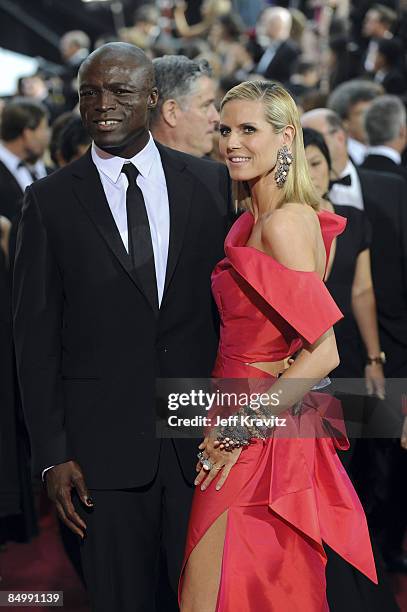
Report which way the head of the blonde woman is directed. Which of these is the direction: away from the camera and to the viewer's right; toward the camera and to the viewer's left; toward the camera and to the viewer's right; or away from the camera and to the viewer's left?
toward the camera and to the viewer's left

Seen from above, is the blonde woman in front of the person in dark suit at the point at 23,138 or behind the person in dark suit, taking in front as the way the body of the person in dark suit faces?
in front

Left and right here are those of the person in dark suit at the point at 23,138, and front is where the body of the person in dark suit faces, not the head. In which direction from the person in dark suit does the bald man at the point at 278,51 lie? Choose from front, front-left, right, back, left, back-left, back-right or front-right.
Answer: left

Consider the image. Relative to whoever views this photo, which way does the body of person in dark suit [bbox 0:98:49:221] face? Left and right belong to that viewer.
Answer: facing the viewer and to the right of the viewer

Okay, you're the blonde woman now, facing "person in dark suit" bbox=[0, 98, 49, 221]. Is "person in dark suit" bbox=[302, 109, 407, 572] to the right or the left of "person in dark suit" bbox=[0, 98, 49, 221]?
right

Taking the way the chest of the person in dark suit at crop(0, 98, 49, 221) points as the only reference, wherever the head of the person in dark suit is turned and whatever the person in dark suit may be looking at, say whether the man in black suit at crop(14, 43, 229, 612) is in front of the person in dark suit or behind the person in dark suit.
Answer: in front

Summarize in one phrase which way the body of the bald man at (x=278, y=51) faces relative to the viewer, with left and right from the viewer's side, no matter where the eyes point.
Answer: facing the viewer and to the left of the viewer

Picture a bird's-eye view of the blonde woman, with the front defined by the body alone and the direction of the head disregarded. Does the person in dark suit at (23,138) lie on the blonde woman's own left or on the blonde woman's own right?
on the blonde woman's own right

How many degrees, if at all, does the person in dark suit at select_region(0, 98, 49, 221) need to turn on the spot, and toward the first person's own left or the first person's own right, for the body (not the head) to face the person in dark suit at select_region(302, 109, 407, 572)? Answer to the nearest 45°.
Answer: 0° — they already face them

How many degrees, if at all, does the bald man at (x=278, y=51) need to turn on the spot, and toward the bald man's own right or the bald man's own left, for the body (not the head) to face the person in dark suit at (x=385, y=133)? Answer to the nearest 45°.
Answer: approximately 45° to the bald man's own left
